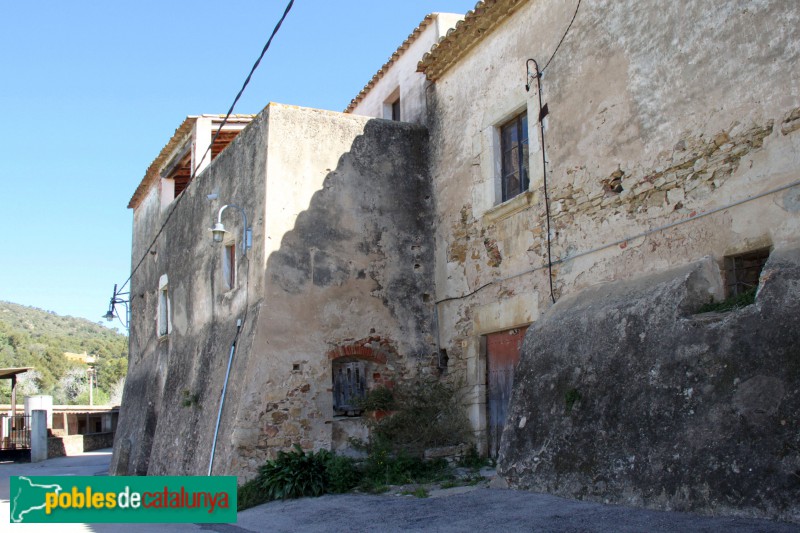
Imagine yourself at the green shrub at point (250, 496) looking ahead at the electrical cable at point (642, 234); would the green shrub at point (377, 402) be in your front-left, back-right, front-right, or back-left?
front-left

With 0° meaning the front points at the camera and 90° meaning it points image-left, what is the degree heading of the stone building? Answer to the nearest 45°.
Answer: approximately 45°

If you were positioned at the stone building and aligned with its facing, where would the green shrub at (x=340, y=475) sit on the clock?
The green shrub is roughly at 2 o'clock from the stone building.
